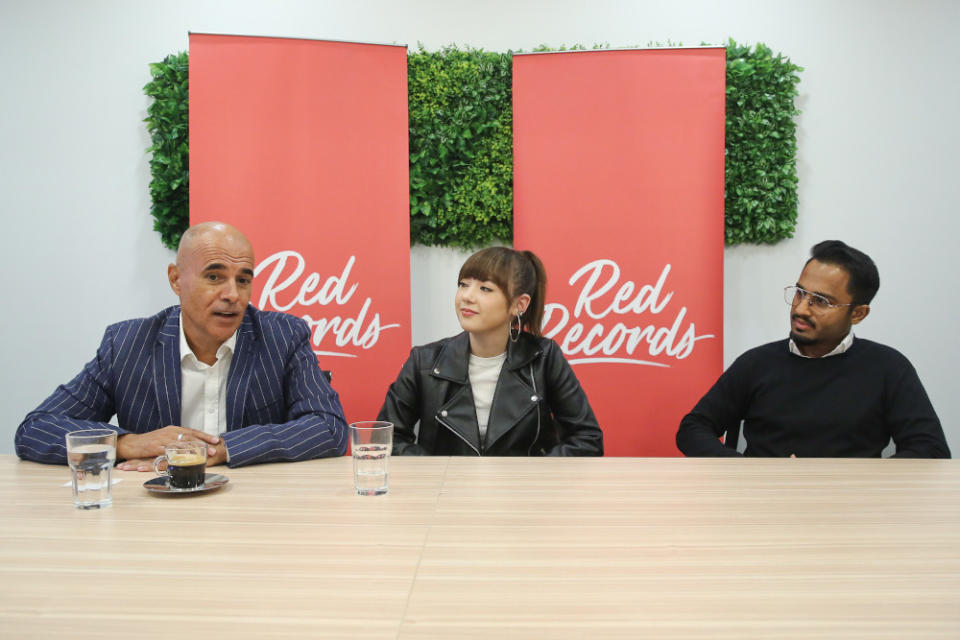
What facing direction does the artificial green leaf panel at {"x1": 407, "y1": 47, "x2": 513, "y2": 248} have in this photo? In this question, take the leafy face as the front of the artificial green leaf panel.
toward the camera

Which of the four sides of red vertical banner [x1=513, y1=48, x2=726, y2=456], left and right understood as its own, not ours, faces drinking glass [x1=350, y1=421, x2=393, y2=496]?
front

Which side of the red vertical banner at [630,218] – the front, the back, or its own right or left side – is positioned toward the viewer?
front

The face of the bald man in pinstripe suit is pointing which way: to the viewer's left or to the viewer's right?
to the viewer's right

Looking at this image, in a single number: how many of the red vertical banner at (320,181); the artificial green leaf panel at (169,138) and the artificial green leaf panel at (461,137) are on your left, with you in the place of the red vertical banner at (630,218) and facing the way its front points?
0

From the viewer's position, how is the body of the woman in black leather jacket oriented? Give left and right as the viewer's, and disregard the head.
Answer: facing the viewer

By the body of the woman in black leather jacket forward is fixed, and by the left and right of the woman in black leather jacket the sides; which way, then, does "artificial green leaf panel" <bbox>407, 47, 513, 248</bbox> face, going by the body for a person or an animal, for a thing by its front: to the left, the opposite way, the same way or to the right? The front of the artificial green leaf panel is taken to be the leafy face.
the same way

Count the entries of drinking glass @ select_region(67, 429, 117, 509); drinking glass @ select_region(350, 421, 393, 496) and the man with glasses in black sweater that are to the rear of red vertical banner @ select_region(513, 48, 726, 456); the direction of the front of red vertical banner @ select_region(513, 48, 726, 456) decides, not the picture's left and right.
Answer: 0

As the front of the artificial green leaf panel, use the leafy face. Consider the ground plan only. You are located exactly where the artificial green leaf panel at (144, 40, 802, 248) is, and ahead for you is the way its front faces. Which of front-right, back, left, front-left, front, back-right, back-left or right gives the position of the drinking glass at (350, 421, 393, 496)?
front

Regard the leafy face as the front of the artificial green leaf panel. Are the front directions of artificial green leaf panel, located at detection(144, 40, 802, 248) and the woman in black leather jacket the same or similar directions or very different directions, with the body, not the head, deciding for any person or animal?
same or similar directions

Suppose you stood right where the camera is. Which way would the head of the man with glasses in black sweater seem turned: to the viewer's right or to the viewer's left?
to the viewer's left

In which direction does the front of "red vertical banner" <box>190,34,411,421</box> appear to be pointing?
toward the camera

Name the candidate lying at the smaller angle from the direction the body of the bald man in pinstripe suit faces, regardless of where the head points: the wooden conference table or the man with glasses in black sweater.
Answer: the wooden conference table

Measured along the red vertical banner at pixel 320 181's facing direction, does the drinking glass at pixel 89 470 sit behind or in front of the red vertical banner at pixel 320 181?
in front

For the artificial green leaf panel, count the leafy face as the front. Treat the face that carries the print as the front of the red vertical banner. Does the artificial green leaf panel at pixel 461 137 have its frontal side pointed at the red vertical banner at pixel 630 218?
no

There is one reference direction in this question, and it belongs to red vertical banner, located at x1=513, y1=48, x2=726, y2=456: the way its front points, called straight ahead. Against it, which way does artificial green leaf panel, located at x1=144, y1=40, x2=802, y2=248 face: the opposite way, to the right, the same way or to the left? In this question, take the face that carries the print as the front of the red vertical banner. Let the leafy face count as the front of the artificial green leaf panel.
the same way

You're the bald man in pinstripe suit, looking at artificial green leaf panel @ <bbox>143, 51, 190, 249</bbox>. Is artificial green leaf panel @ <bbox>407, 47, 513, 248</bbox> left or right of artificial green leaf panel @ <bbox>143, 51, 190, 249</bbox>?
right

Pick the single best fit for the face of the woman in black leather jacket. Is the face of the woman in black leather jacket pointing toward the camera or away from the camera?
toward the camera

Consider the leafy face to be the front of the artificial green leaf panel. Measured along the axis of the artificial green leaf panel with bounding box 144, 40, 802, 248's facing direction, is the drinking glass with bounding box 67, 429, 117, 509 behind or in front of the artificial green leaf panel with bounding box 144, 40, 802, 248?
in front

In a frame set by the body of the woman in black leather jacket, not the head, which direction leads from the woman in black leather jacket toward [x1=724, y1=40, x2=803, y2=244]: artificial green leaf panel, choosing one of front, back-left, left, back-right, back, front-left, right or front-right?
back-left

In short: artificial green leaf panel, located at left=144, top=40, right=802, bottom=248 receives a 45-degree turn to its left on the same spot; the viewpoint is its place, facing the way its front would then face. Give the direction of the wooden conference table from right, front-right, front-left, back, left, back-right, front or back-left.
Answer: front-right

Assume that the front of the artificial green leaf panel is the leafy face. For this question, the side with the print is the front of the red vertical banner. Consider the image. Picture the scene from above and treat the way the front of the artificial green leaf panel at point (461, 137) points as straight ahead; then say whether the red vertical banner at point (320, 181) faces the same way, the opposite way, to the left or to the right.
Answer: the same way

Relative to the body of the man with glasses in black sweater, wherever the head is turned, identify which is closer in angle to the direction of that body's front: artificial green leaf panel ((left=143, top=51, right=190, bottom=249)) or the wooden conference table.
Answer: the wooden conference table
